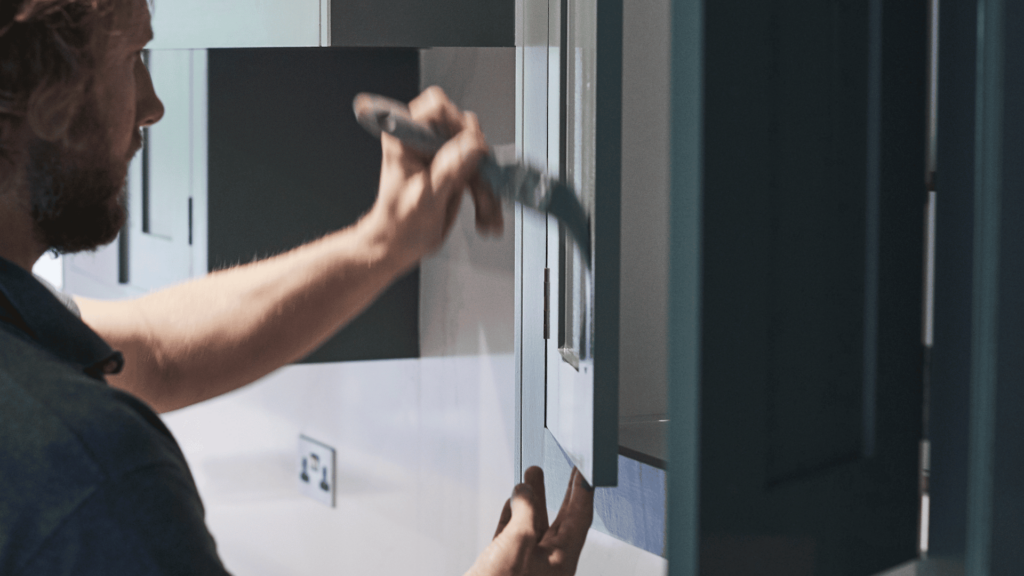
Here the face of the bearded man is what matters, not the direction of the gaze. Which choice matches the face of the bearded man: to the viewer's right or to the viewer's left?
to the viewer's right

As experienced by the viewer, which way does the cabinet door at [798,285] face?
facing the viewer and to the right of the viewer
